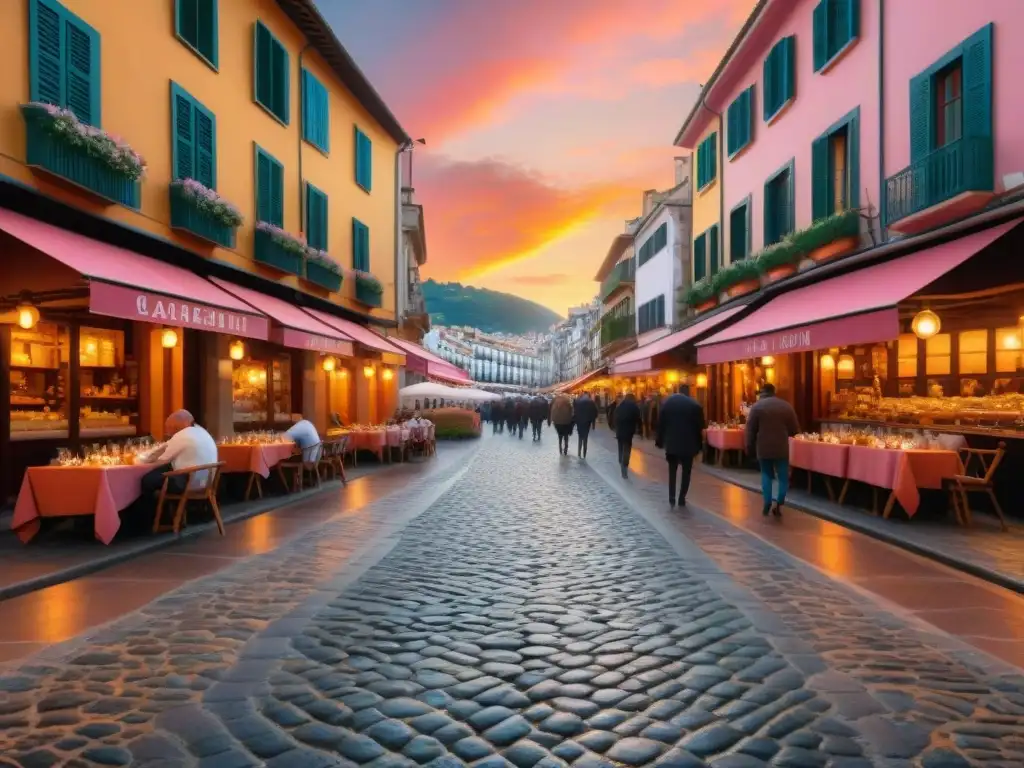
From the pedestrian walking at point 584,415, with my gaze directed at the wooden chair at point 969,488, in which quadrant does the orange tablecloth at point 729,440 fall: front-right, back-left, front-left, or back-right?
front-left

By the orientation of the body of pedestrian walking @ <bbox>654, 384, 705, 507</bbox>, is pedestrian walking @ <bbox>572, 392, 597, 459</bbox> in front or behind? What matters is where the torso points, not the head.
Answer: in front

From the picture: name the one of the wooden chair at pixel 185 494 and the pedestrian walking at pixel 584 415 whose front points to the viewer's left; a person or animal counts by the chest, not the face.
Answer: the wooden chair

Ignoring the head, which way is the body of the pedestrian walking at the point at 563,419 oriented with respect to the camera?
away from the camera

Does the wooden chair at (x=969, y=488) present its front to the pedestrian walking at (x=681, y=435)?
yes

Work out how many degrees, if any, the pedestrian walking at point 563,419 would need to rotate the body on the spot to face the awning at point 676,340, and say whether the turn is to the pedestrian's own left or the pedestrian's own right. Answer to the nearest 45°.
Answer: approximately 135° to the pedestrian's own right

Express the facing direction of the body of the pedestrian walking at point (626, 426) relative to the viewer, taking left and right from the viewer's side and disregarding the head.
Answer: facing away from the viewer

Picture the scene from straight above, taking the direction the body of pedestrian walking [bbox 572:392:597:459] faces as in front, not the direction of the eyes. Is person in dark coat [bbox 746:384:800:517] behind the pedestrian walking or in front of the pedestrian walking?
behind

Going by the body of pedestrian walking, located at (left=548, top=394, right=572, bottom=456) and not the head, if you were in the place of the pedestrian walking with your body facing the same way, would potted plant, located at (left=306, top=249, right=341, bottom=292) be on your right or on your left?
on your left

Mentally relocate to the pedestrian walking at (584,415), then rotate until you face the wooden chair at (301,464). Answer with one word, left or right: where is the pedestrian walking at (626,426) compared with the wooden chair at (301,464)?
left

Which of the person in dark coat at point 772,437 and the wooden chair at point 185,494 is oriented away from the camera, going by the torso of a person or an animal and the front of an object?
the person in dark coat

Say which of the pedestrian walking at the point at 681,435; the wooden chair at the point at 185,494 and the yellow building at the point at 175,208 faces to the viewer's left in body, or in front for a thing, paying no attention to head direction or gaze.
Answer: the wooden chair

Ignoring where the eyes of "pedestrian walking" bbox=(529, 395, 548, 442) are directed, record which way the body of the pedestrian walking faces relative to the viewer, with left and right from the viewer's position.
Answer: facing away from the viewer

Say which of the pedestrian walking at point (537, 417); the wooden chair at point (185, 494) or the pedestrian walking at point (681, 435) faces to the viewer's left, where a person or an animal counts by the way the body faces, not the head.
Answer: the wooden chair

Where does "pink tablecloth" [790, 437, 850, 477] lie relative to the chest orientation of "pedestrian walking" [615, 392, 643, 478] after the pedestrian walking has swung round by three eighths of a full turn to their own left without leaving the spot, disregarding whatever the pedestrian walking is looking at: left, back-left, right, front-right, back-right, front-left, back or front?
left

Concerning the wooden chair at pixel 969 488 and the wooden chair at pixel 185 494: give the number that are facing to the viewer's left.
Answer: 2

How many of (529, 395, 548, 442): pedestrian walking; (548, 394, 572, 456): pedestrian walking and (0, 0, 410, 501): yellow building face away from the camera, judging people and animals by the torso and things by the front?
2

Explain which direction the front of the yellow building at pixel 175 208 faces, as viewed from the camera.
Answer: facing the viewer and to the right of the viewer

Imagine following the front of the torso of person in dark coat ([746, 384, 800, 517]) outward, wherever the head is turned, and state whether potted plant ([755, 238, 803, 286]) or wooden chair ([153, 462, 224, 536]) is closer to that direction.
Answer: the potted plant

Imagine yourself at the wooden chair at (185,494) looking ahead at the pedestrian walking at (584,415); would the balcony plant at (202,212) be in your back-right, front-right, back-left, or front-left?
front-left
